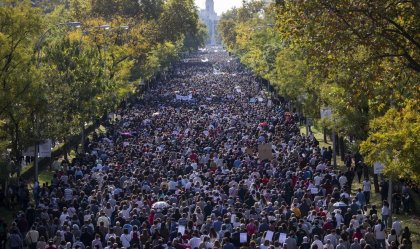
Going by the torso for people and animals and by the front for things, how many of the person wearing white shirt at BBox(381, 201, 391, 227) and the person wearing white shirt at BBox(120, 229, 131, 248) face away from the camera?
2

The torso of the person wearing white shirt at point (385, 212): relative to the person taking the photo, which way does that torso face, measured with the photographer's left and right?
facing away from the viewer

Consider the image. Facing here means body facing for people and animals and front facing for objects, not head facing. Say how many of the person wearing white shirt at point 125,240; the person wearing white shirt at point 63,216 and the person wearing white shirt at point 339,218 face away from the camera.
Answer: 3

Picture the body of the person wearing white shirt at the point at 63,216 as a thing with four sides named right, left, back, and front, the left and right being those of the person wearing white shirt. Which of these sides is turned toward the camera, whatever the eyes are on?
back

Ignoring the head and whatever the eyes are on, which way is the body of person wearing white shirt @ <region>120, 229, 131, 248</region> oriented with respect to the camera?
away from the camera

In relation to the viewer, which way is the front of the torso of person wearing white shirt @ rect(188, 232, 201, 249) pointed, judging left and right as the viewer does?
facing away from the viewer

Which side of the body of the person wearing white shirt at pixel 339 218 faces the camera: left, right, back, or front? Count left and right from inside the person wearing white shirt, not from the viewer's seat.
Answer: back

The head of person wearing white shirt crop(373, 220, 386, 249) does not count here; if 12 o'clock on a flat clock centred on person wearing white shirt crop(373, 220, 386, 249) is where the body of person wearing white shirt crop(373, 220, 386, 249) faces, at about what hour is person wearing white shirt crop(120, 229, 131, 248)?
person wearing white shirt crop(120, 229, 131, 248) is roughly at 8 o'clock from person wearing white shirt crop(373, 220, 386, 249).
